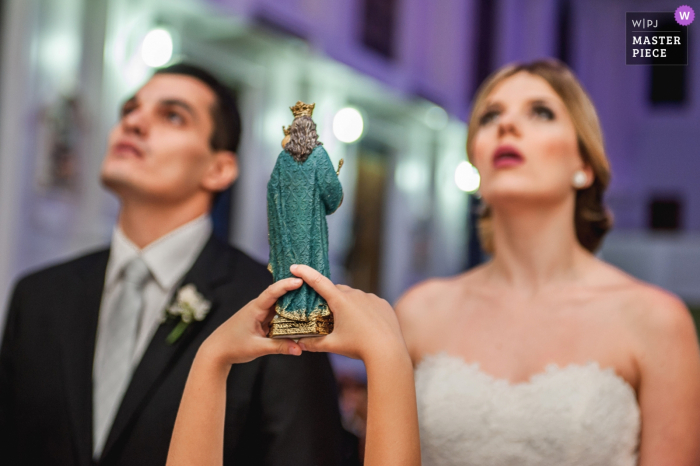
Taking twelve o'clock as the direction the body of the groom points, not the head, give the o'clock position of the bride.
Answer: The bride is roughly at 8 o'clock from the groom.

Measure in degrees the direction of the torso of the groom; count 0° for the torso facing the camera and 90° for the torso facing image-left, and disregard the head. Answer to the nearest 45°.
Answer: approximately 45°

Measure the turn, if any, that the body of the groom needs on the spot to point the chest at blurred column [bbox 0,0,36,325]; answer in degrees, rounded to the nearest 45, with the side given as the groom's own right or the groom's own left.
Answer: approximately 135° to the groom's own right
